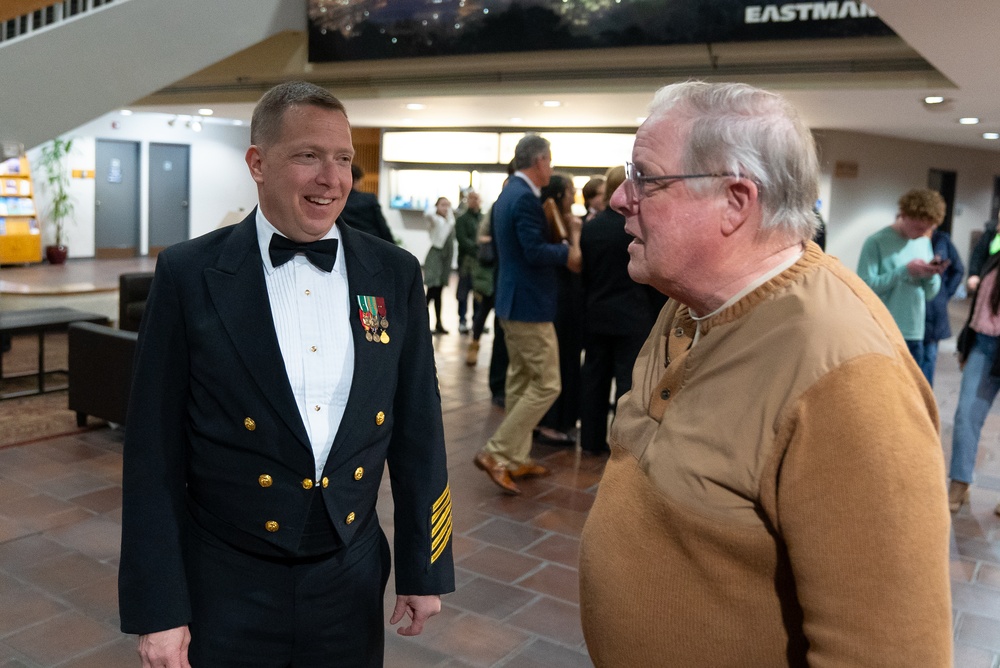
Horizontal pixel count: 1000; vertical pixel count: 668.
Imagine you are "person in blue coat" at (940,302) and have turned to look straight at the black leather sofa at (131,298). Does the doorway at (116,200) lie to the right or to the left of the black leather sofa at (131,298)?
right

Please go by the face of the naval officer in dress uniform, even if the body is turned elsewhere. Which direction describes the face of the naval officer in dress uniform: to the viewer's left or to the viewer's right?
to the viewer's right

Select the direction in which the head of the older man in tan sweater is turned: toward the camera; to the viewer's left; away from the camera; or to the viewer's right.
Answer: to the viewer's left

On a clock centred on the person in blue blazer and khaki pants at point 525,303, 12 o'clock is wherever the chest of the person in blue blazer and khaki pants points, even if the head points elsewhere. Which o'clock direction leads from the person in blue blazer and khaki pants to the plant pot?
The plant pot is roughly at 8 o'clock from the person in blue blazer and khaki pants.

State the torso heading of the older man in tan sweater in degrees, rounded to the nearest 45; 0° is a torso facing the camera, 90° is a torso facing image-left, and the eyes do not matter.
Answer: approximately 45°

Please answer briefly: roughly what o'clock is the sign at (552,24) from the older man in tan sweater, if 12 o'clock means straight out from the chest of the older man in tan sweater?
The sign is roughly at 4 o'clock from the older man in tan sweater.

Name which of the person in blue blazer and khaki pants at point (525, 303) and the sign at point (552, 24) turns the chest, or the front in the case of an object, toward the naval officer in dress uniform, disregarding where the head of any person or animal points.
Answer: the sign

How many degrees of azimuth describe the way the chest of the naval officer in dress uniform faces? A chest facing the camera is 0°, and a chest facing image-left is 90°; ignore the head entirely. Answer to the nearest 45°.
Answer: approximately 315°

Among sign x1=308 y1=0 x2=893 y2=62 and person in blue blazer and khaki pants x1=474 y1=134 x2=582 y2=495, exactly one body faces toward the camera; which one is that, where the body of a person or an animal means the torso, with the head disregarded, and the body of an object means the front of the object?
the sign

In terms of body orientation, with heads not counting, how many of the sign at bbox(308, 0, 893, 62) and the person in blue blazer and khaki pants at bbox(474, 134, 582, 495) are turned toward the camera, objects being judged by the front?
1

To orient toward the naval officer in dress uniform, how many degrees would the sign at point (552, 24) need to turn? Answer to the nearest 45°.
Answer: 0° — it already faces them

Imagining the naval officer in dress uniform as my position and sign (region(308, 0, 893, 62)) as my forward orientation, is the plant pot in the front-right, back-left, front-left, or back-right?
front-left

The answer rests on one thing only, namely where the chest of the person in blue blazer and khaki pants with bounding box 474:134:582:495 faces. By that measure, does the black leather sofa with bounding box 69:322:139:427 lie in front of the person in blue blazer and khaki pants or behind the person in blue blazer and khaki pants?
behind

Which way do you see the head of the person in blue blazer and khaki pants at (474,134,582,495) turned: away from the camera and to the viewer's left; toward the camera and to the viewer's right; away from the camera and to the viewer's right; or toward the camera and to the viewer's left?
away from the camera and to the viewer's right

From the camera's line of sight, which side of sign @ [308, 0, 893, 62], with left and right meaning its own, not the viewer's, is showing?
front
